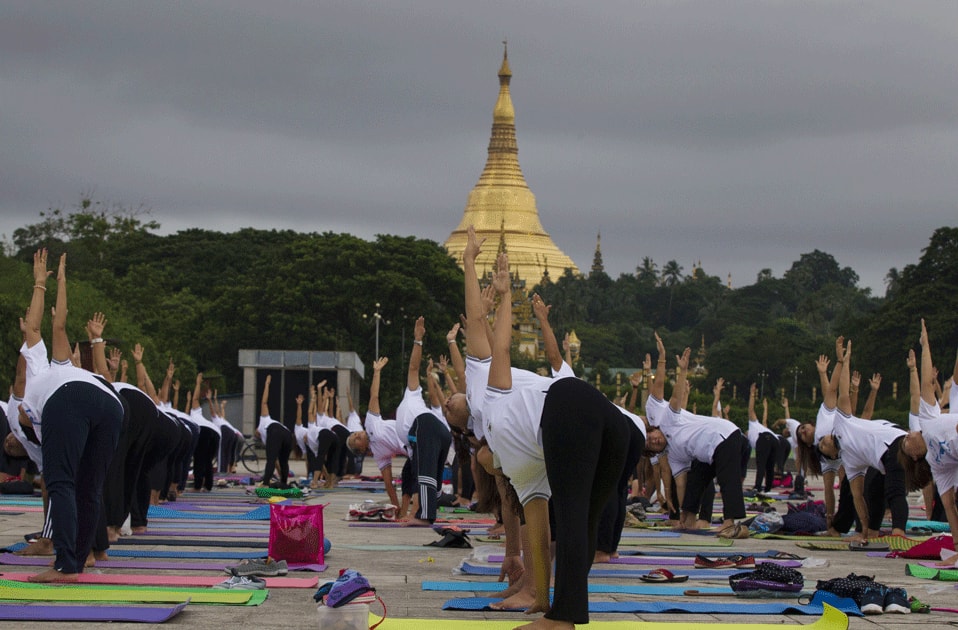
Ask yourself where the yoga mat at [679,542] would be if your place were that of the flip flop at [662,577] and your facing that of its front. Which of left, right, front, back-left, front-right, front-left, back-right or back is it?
right

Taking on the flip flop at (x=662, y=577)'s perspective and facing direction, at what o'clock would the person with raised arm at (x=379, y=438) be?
The person with raised arm is roughly at 2 o'clock from the flip flop.

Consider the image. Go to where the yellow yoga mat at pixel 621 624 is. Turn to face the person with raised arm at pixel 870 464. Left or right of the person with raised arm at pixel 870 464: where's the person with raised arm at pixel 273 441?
left

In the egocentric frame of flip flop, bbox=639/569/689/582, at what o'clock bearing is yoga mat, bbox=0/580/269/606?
The yoga mat is roughly at 11 o'clock from the flip flop.

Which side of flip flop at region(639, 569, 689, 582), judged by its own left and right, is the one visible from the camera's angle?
left
